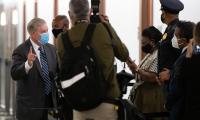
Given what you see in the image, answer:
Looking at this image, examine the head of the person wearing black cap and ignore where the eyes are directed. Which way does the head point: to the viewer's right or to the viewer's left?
to the viewer's left

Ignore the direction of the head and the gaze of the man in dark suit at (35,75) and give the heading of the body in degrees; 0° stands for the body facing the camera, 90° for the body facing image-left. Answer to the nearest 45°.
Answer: approximately 315°

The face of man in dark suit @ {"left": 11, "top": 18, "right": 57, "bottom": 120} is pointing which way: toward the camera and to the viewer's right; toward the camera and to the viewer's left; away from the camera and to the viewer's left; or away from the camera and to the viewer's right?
toward the camera and to the viewer's right
